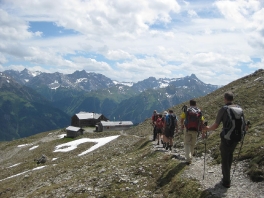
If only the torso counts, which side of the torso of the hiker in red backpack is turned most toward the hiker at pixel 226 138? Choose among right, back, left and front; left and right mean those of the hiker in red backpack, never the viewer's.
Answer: back

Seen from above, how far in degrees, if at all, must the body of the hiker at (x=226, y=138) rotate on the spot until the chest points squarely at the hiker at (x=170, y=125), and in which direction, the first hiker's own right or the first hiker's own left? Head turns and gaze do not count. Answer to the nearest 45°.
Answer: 0° — they already face them

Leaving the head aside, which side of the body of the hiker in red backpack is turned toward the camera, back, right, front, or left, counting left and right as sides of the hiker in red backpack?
back

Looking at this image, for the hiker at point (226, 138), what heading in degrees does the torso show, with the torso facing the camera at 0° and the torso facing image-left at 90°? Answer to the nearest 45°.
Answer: approximately 135°
